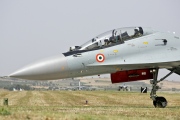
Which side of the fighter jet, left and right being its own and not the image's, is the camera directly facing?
left
